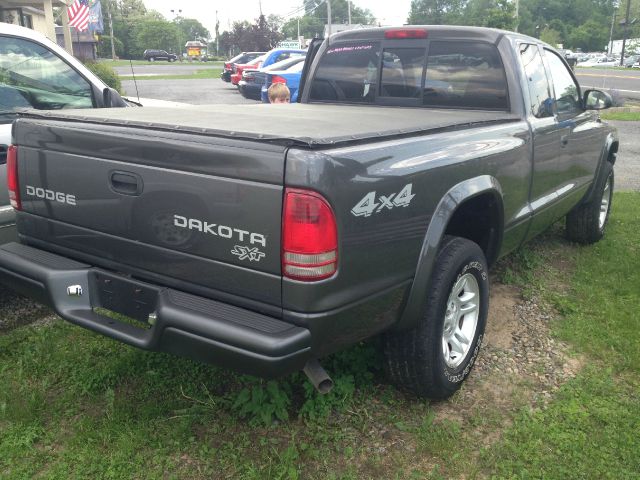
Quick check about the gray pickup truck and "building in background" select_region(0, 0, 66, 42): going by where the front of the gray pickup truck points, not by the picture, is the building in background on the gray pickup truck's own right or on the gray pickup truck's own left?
on the gray pickup truck's own left

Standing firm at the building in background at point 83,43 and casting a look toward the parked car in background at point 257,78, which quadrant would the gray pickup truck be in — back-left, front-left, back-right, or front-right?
front-right

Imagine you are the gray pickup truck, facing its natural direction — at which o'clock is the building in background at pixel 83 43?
The building in background is roughly at 10 o'clock from the gray pickup truck.

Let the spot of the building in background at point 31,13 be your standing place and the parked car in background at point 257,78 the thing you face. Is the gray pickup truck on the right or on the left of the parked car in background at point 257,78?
right

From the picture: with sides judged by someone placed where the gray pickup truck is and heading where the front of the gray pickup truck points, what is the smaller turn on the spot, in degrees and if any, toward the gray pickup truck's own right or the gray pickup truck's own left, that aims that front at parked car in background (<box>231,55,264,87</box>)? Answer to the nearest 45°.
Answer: approximately 45° to the gray pickup truck's own left

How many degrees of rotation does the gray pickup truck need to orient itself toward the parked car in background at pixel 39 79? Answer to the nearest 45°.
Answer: approximately 90° to its left

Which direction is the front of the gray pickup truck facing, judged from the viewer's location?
facing away from the viewer and to the right of the viewer
